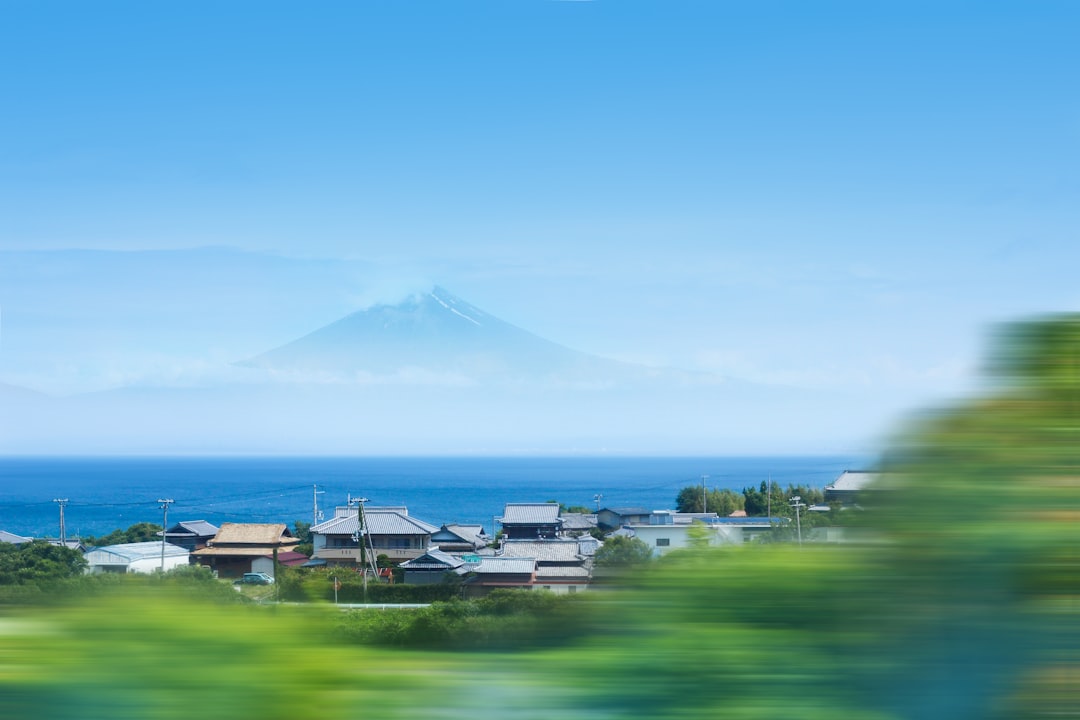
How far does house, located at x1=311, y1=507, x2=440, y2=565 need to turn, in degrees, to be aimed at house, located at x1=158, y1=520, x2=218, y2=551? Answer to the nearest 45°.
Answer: approximately 135° to its right

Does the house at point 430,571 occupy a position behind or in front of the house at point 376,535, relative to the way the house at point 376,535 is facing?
in front

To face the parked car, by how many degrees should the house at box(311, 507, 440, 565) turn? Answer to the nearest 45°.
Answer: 0° — it already faces it

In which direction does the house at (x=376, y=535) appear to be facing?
toward the camera
